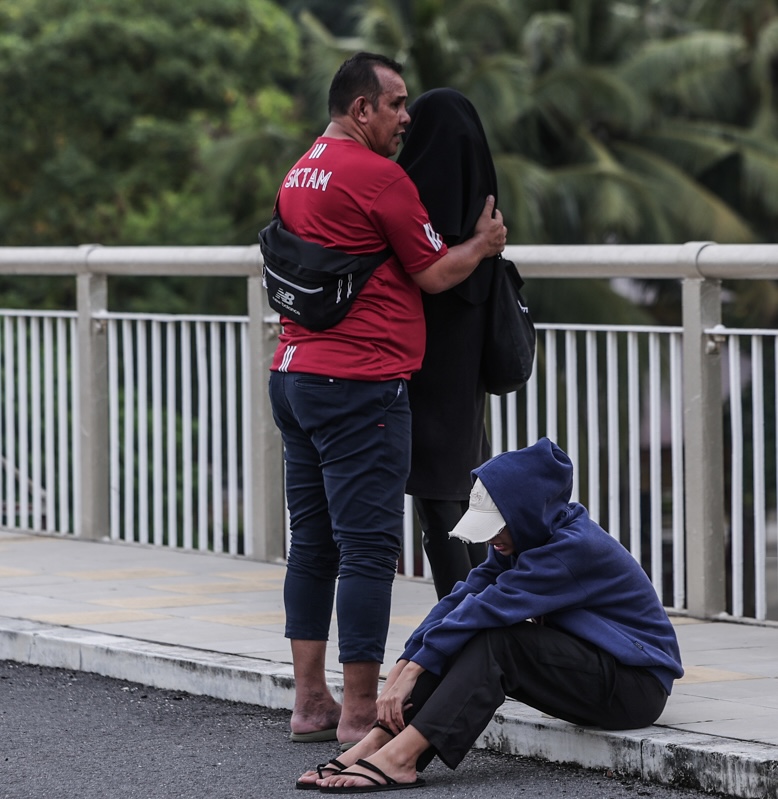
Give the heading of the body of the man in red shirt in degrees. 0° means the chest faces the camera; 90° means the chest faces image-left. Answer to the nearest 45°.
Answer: approximately 225°

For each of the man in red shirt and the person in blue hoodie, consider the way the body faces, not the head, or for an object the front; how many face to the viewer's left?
1

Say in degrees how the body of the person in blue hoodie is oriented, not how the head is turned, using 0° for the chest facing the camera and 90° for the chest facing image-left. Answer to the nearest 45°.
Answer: approximately 90°

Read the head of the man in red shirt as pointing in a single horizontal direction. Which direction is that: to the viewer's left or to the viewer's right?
to the viewer's right

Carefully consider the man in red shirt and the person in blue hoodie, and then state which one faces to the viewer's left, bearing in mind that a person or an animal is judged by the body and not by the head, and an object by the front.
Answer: the person in blue hoodie

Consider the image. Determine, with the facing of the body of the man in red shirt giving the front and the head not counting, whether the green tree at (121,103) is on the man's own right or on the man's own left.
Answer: on the man's own left
